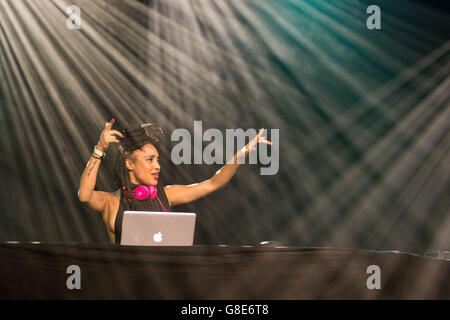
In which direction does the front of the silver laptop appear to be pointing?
away from the camera
